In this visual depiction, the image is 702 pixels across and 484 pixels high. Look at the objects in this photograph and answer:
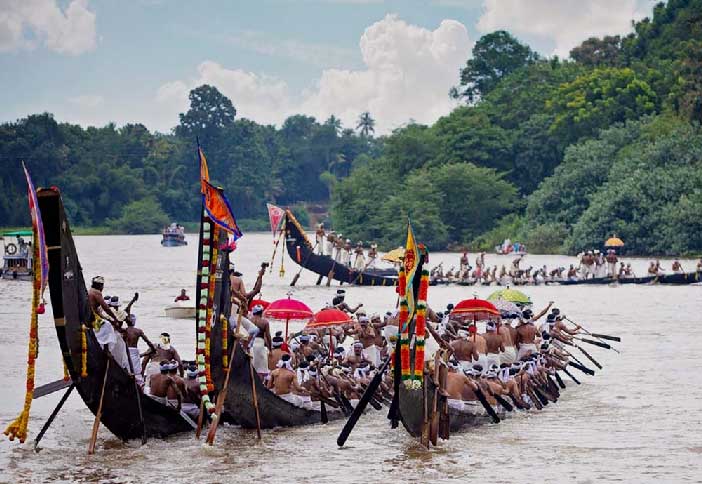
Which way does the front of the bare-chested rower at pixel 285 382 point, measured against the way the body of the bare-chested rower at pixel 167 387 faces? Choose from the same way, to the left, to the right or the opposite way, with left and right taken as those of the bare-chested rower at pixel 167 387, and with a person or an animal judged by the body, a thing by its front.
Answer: the same way
